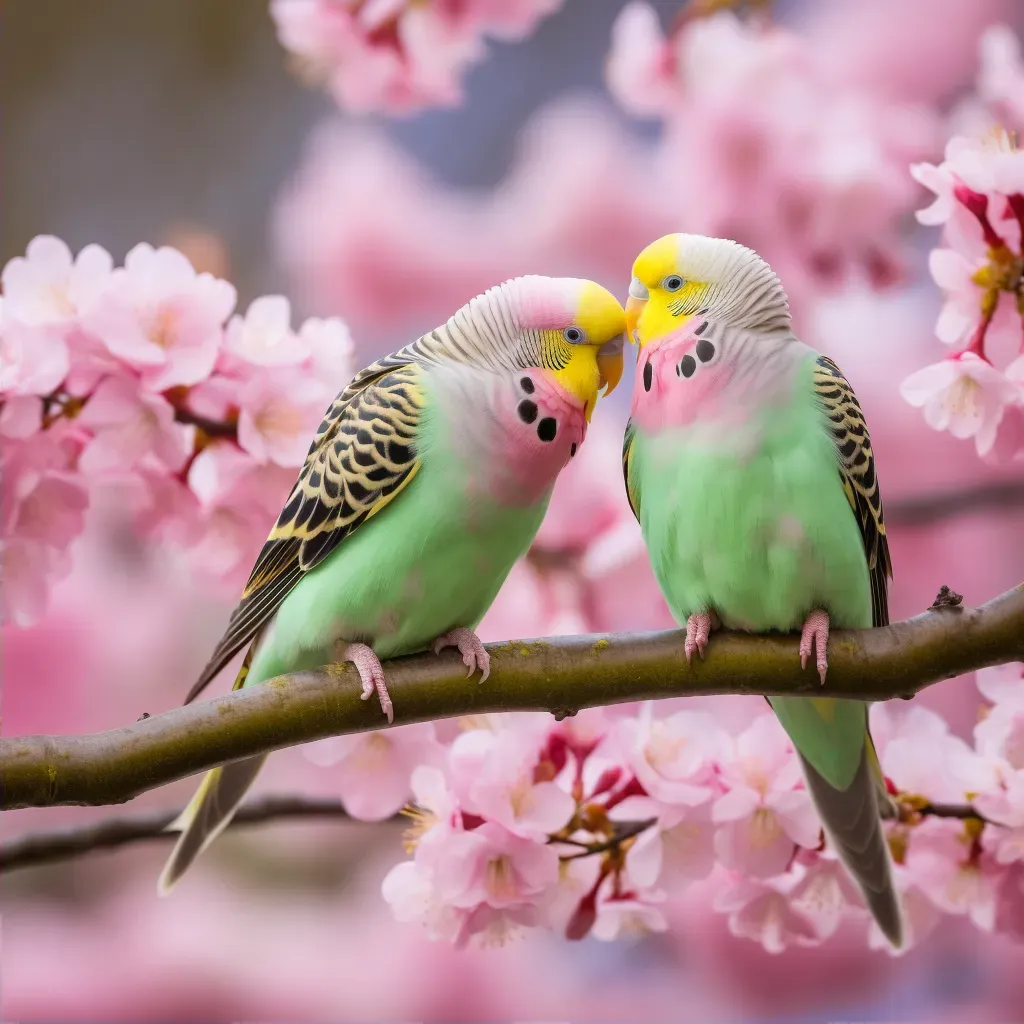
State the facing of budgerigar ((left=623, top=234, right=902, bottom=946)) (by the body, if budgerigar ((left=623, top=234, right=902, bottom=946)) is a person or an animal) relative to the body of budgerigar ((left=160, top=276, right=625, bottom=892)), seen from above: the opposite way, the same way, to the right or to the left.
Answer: to the right
